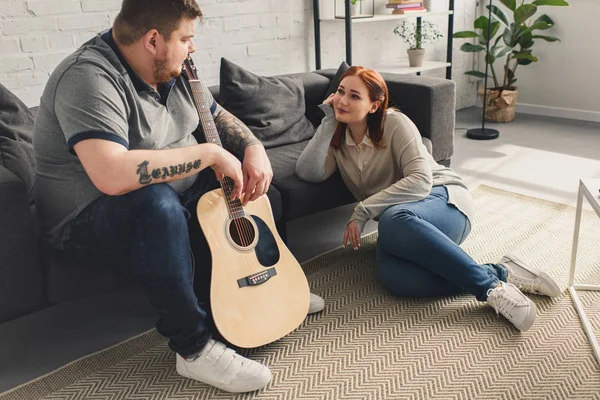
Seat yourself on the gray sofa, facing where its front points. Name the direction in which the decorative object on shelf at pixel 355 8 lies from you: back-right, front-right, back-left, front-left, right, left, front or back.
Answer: left

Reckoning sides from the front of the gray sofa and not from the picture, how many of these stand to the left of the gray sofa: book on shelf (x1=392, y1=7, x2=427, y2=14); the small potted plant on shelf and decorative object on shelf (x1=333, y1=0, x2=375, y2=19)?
3

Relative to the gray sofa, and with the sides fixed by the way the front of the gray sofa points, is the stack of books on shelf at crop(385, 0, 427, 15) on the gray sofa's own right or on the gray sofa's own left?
on the gray sofa's own left

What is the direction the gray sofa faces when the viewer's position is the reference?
facing the viewer and to the right of the viewer

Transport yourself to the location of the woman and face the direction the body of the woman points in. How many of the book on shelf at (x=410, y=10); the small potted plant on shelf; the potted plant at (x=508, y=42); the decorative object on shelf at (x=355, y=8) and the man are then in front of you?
1

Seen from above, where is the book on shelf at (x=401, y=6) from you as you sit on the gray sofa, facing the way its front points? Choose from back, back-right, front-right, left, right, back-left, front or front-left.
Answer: left

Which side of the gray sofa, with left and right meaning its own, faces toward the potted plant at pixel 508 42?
left

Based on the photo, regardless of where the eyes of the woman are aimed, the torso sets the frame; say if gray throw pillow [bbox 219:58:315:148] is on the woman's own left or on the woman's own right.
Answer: on the woman's own right

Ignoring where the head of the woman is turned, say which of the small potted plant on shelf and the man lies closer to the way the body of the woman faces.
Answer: the man

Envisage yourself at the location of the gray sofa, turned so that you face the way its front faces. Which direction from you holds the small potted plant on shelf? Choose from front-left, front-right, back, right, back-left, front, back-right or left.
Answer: left

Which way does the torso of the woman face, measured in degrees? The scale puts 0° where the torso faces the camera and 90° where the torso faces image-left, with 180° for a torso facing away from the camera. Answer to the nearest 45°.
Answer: approximately 45°

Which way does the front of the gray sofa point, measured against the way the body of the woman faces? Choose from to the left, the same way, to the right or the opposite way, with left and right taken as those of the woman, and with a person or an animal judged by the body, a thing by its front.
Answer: to the left

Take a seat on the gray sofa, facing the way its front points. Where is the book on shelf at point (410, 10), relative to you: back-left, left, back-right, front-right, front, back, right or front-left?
left
